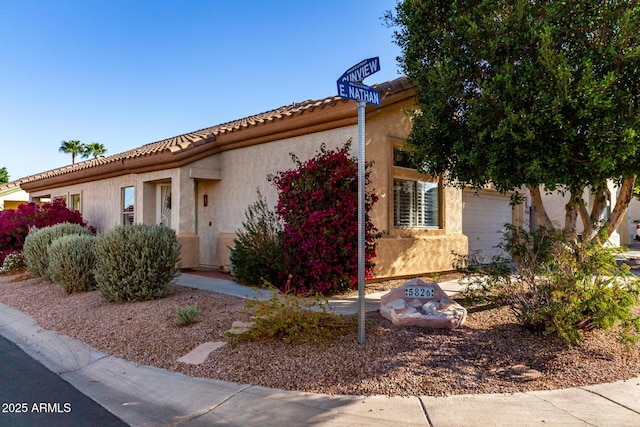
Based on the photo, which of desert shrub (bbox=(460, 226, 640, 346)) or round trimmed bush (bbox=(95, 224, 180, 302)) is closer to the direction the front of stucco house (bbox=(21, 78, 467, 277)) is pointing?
the round trimmed bush

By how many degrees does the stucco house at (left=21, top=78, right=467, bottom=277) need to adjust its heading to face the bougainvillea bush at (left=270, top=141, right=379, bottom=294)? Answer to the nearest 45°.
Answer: approximately 45° to its left

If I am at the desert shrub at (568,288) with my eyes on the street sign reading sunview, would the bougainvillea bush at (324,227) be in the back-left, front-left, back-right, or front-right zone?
front-right

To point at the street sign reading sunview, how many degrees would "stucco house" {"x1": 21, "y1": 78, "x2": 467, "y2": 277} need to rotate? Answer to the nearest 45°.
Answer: approximately 45° to its left

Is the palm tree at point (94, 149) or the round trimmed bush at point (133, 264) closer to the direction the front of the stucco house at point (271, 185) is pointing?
the round trimmed bush

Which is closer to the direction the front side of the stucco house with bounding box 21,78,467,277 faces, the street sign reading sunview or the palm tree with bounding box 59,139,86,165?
the street sign reading sunview

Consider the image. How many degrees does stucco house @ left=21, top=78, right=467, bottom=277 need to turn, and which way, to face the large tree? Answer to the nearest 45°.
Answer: approximately 90° to its left

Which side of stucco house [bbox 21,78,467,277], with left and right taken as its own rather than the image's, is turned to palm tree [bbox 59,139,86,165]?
right

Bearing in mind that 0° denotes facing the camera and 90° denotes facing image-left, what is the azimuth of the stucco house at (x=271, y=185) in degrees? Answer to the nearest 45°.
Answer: approximately 45°

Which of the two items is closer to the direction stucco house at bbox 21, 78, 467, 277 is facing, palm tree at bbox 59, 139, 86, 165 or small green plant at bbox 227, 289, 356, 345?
the small green plant

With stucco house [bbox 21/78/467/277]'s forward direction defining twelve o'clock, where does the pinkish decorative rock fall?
The pinkish decorative rock is roughly at 10 o'clock from the stucco house.

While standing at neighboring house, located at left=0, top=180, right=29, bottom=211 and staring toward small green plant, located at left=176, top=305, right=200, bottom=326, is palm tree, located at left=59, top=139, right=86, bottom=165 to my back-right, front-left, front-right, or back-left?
back-left

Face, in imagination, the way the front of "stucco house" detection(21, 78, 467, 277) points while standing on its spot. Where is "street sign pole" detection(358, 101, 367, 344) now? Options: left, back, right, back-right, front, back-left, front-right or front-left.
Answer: front-left

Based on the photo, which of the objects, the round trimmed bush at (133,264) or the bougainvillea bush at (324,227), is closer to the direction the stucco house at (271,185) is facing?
the round trimmed bush

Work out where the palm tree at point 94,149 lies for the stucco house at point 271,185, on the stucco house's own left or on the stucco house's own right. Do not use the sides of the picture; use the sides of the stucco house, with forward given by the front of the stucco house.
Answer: on the stucco house's own right

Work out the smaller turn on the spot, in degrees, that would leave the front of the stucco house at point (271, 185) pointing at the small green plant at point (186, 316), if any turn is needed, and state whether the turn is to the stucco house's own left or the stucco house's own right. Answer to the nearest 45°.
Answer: approximately 45° to the stucco house's own left
